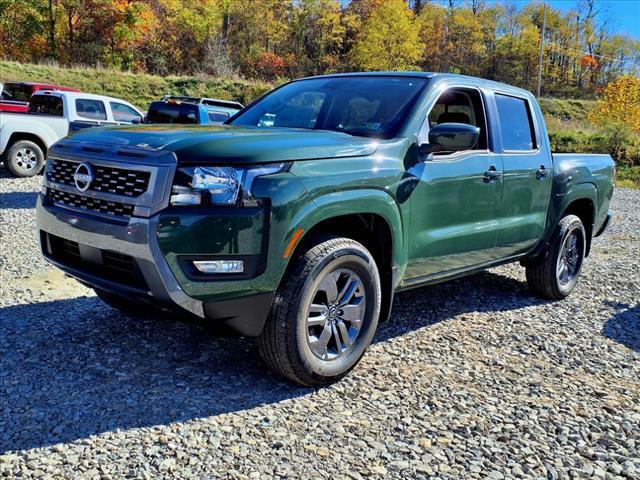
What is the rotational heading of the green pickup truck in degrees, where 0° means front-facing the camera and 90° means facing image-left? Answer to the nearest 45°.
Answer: approximately 45°

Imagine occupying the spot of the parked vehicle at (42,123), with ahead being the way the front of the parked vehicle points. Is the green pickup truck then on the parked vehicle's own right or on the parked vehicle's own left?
on the parked vehicle's own right

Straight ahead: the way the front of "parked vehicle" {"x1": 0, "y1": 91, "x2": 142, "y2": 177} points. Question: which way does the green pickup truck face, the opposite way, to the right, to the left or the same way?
the opposite way

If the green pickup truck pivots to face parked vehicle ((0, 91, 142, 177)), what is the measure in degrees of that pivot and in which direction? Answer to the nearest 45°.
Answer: approximately 90° to its right

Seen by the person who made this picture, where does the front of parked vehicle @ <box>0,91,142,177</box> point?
facing away from the viewer and to the right of the viewer
